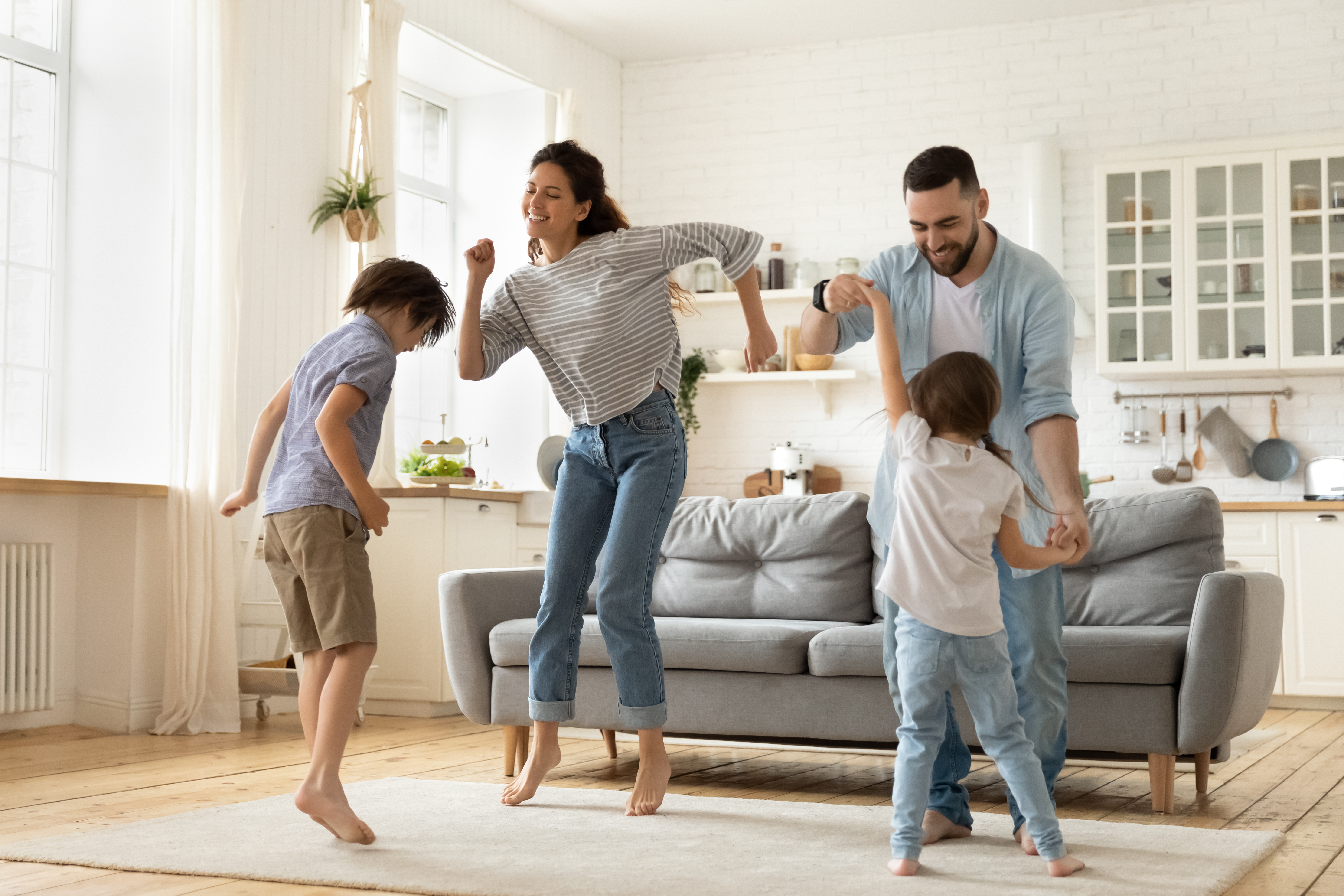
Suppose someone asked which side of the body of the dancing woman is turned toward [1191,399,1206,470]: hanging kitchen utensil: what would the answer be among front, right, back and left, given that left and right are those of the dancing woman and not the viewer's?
back

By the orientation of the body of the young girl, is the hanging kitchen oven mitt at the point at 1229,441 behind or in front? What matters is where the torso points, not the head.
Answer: in front

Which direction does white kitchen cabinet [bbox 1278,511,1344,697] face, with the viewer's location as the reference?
facing the viewer

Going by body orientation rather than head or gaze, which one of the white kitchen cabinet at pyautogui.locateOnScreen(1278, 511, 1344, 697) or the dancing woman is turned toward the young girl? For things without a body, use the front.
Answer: the white kitchen cabinet

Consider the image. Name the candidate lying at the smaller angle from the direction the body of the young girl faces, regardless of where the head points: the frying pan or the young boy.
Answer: the frying pan

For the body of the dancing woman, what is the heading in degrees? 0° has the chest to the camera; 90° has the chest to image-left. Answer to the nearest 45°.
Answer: approximately 45°

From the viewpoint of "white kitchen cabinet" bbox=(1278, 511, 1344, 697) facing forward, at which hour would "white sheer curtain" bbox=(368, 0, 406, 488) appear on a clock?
The white sheer curtain is roughly at 2 o'clock from the white kitchen cabinet.

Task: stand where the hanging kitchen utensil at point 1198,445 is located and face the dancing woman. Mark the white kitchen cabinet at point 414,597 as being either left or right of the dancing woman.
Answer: right

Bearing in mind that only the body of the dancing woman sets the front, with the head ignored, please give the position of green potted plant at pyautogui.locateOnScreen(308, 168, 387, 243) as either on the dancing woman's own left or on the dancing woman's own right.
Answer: on the dancing woman's own right

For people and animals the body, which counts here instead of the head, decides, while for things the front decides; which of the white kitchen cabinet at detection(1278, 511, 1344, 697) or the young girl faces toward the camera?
the white kitchen cabinet

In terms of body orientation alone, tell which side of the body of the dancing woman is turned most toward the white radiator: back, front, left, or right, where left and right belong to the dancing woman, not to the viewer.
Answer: right

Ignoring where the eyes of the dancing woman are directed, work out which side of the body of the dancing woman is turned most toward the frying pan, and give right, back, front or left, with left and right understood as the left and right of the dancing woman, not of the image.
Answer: back

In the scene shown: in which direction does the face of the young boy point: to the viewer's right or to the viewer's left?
to the viewer's right

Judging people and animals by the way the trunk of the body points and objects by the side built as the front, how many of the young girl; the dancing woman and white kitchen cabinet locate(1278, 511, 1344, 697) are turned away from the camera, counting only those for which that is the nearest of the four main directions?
1

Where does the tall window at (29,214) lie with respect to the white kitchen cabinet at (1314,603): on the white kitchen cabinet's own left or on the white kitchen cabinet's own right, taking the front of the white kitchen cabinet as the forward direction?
on the white kitchen cabinet's own right

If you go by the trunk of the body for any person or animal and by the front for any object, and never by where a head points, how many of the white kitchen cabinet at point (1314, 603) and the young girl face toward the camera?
1

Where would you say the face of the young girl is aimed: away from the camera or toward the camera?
away from the camera

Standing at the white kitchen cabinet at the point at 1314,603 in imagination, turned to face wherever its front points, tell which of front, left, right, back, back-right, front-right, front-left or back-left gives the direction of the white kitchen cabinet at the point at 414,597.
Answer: front-right

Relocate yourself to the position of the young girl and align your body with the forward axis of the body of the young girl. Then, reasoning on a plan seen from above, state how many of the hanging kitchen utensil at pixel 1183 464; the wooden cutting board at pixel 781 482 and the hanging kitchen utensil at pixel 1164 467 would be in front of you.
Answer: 3

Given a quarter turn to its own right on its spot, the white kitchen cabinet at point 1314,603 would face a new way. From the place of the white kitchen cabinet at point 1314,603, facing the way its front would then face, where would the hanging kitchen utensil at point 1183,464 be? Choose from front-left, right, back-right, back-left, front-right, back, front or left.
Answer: front-right

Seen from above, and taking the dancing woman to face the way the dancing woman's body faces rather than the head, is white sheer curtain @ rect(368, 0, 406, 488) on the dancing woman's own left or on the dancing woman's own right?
on the dancing woman's own right

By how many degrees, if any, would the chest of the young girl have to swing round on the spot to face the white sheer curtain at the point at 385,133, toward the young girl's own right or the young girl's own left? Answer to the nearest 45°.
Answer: approximately 45° to the young girl's own left

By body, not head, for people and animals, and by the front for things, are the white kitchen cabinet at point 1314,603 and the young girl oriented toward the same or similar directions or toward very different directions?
very different directions

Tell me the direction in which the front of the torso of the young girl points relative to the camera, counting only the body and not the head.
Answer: away from the camera
